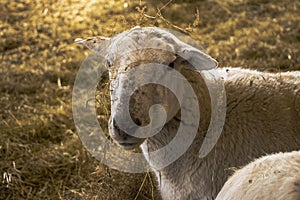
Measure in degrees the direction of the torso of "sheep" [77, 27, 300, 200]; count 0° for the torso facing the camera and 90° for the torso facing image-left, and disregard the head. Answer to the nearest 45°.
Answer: approximately 45°

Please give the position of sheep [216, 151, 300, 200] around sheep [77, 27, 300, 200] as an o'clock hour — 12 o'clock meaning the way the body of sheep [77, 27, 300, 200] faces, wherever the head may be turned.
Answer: sheep [216, 151, 300, 200] is roughly at 8 o'clock from sheep [77, 27, 300, 200].
